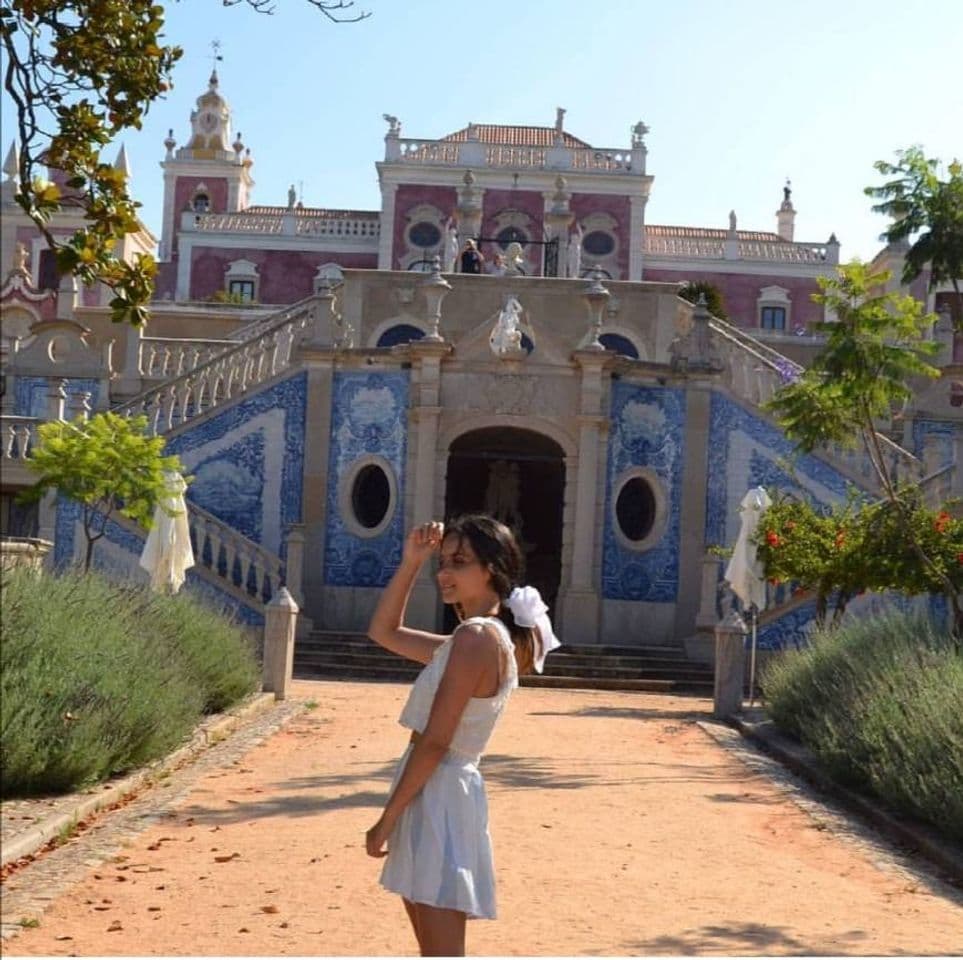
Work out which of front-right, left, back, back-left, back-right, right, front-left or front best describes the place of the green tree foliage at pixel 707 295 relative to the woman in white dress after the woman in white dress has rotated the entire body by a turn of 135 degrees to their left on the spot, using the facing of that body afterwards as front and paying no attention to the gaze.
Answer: back-left

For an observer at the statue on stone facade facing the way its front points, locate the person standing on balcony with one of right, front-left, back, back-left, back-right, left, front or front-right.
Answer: back

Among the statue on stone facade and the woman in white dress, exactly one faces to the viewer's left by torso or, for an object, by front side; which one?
the woman in white dress

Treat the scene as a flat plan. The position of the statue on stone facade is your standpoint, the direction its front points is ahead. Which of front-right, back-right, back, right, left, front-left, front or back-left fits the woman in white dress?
front

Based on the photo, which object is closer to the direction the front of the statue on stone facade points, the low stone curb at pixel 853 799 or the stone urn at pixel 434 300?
the low stone curb

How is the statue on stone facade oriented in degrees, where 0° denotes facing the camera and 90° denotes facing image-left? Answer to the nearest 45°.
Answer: approximately 0°

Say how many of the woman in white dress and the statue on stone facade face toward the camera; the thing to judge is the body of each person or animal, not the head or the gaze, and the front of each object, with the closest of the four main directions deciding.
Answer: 1

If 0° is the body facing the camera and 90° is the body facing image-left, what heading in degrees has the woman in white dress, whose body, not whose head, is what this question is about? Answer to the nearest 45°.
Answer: approximately 90°

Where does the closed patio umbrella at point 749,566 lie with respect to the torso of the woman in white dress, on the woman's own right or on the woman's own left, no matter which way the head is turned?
on the woman's own right

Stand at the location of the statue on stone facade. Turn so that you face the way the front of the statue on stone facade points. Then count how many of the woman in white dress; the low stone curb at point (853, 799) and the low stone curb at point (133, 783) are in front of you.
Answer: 3

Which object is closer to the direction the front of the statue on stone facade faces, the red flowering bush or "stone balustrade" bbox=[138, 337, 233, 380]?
the red flowering bush

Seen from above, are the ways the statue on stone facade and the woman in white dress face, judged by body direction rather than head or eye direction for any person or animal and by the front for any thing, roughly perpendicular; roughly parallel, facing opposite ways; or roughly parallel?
roughly perpendicular

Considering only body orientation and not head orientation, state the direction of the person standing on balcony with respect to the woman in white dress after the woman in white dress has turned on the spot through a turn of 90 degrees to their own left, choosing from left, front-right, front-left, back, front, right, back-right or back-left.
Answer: back

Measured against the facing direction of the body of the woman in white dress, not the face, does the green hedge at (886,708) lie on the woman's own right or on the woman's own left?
on the woman's own right

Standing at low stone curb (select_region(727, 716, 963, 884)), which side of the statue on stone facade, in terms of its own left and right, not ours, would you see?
front

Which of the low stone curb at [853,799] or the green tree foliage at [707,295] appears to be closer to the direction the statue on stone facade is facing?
the low stone curb

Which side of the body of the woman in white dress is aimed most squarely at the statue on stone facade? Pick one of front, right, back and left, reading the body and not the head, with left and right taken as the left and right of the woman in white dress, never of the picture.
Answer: right

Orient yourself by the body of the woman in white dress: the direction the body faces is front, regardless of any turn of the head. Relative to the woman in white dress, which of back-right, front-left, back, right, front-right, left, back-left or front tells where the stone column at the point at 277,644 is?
right
